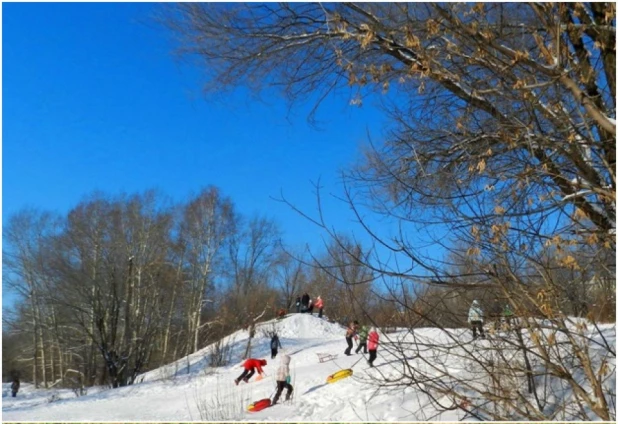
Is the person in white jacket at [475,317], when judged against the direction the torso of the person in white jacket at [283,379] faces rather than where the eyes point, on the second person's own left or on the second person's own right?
on the second person's own right

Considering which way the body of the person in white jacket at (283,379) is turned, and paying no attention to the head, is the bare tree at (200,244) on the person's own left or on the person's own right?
on the person's own left

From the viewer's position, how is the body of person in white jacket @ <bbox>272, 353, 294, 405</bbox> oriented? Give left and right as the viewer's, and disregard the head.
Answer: facing away from the viewer and to the right of the viewer

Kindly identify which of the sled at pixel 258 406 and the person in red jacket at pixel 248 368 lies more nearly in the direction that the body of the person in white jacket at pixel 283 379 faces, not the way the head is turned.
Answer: the person in red jacket

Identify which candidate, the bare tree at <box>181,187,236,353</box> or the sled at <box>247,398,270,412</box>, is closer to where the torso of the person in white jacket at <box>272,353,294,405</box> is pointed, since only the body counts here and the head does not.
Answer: the bare tree

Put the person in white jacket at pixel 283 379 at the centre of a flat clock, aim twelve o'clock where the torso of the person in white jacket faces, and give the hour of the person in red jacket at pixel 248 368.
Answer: The person in red jacket is roughly at 10 o'clock from the person in white jacket.
